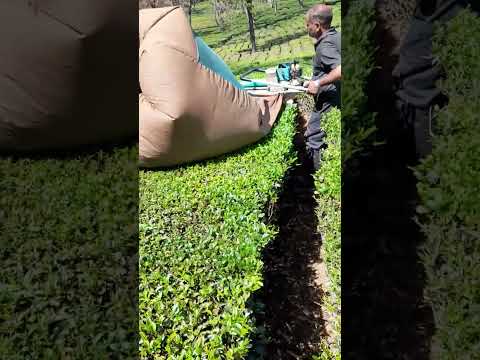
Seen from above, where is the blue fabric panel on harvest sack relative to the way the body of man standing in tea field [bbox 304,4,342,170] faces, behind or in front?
in front

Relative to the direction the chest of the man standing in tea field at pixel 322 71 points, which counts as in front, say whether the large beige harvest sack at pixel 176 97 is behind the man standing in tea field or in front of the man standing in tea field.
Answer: in front

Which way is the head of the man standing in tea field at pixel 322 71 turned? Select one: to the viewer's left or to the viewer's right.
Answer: to the viewer's left

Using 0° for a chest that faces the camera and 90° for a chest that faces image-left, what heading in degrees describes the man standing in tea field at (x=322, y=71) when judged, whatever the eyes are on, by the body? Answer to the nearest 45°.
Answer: approximately 90°
